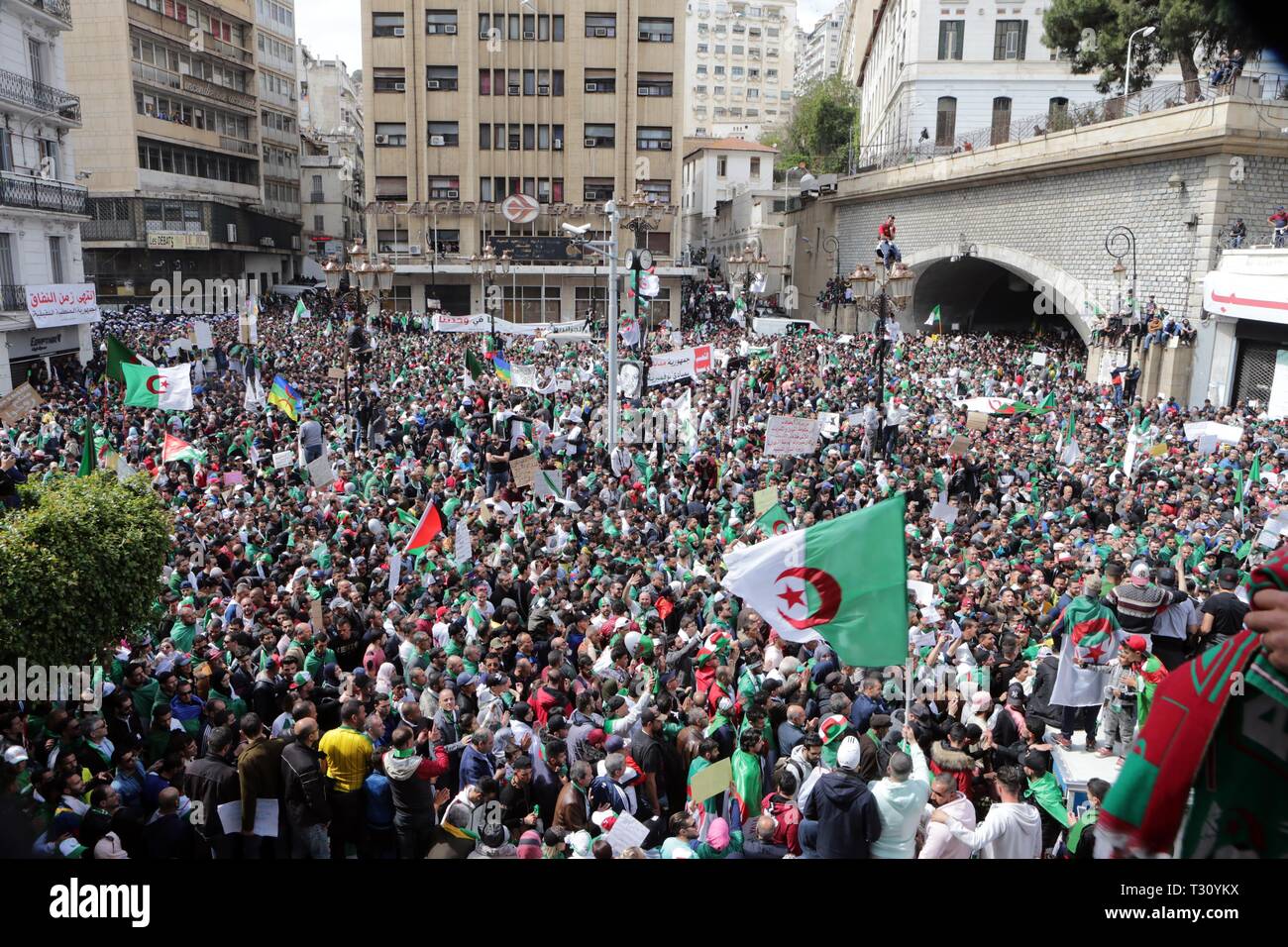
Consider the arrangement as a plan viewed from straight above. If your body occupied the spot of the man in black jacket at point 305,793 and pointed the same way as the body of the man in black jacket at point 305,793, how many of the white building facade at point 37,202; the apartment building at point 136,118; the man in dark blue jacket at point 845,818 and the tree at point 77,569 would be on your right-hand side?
1

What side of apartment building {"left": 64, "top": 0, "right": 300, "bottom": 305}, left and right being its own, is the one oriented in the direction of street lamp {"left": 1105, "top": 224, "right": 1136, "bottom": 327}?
front

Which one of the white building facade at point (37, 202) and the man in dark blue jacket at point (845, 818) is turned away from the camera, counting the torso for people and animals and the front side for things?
the man in dark blue jacket

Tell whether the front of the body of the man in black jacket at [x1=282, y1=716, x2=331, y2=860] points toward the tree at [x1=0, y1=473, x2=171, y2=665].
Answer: no

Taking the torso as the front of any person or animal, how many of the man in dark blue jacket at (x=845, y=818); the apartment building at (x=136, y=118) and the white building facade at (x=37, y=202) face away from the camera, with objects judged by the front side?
1

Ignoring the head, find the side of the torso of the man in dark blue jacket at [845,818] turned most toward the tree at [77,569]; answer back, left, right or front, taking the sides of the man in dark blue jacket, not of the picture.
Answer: left

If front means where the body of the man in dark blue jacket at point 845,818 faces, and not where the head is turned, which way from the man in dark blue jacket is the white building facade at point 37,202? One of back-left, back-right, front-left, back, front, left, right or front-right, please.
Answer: front-left

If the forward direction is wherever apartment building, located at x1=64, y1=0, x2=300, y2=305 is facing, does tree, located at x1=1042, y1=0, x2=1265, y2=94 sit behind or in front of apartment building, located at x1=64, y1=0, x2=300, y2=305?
in front

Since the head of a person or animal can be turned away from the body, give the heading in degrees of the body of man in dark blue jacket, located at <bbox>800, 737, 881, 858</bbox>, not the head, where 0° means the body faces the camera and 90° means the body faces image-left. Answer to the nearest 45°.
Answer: approximately 180°

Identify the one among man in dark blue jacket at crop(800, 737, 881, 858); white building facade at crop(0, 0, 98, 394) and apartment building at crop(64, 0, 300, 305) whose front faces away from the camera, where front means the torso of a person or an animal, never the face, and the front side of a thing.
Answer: the man in dark blue jacket

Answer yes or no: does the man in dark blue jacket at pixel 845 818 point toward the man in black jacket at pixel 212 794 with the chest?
no

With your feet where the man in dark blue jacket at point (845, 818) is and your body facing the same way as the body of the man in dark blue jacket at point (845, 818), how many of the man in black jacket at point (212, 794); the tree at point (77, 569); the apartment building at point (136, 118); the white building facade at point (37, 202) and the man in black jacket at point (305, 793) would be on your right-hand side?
0

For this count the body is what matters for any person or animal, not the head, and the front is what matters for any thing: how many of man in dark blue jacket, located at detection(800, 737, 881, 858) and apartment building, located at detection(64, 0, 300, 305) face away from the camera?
1

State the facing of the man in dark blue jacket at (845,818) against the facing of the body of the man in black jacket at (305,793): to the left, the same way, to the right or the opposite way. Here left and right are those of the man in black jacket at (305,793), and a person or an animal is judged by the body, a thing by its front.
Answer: the same way

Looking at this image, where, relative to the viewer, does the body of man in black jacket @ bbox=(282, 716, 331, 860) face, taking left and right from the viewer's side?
facing away from the viewer and to the right of the viewer

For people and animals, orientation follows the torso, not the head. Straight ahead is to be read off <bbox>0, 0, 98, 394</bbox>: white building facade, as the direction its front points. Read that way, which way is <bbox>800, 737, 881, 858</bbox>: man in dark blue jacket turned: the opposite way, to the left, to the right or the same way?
to the left

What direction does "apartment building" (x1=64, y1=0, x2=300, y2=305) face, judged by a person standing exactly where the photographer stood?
facing the viewer and to the right of the viewer
